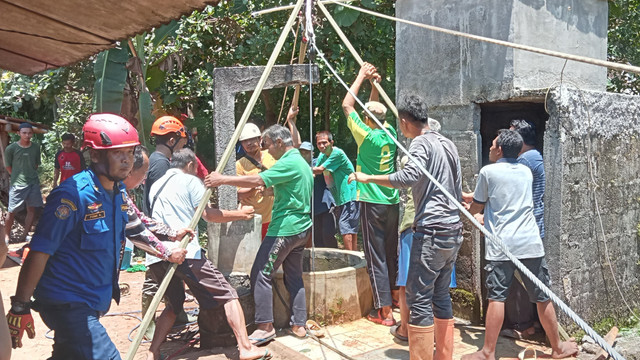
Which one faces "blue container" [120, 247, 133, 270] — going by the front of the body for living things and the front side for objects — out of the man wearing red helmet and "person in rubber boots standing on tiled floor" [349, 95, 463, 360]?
the person in rubber boots standing on tiled floor

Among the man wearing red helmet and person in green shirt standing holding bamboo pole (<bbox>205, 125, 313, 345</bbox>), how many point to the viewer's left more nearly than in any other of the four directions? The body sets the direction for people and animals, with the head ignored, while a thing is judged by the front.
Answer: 1

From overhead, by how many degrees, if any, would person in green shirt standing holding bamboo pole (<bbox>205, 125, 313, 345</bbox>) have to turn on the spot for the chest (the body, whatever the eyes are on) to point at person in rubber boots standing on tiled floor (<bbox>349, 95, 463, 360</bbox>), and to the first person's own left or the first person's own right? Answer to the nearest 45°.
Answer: approximately 135° to the first person's own left

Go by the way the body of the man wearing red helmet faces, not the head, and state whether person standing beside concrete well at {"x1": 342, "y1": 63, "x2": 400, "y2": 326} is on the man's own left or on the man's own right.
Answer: on the man's own left

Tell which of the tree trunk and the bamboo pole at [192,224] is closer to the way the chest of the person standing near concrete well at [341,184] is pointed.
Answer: the bamboo pole

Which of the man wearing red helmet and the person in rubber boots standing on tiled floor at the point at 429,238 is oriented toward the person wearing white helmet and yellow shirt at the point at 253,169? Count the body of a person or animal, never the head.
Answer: the person in rubber boots standing on tiled floor at the point at 429,238

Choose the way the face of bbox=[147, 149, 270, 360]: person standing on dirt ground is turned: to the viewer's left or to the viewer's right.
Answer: to the viewer's right

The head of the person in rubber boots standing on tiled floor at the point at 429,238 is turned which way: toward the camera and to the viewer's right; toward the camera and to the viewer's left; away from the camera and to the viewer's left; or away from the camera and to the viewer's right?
away from the camera and to the viewer's left

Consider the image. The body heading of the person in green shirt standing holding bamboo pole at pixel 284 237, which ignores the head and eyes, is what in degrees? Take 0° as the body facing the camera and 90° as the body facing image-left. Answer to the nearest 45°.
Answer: approximately 90°

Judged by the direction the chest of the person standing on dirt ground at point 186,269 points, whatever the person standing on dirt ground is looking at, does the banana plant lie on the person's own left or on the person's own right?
on the person's own left

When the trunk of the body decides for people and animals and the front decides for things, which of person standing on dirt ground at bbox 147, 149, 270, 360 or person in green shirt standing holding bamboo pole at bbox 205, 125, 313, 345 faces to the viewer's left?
person in green shirt standing holding bamboo pole at bbox 205, 125, 313, 345

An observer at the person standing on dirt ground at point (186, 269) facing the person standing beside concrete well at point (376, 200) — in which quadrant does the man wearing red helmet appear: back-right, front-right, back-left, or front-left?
back-right
